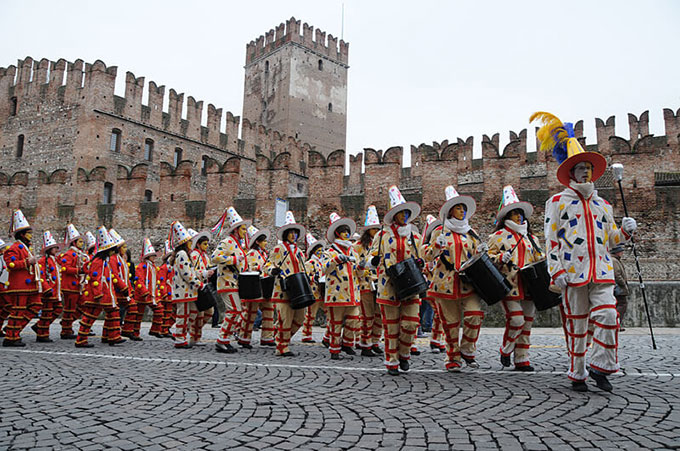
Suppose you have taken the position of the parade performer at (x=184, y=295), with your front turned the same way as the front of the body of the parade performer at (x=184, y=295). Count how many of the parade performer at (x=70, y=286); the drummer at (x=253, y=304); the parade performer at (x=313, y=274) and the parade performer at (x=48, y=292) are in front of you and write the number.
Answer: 2

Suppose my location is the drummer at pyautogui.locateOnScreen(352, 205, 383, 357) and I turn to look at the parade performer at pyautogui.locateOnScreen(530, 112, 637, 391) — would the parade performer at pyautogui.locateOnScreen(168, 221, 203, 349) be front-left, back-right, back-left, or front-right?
back-right
